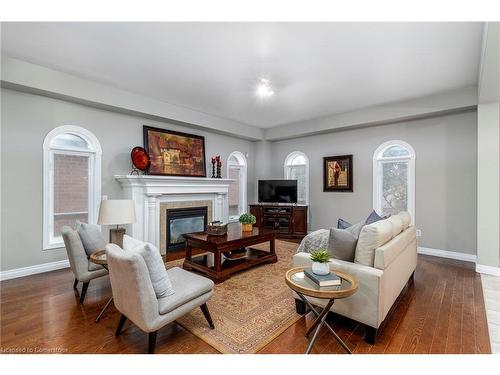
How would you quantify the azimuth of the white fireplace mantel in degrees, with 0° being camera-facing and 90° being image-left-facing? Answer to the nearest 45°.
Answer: approximately 315°

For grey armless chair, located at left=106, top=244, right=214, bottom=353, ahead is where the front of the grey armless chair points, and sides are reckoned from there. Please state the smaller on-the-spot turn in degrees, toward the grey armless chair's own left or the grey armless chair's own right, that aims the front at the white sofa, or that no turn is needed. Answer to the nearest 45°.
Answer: approximately 45° to the grey armless chair's own right

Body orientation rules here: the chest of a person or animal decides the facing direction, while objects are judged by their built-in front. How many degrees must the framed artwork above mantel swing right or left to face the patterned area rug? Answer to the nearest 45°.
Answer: approximately 45° to its right

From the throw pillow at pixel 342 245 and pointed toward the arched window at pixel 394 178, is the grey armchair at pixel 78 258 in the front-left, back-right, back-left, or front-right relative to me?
back-left

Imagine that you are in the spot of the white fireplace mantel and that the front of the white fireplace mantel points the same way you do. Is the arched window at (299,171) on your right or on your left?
on your left

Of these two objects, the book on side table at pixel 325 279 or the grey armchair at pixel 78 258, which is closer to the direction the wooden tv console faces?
the book on side table

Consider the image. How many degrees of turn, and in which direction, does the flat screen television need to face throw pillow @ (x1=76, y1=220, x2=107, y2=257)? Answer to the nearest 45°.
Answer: approximately 45° to its right

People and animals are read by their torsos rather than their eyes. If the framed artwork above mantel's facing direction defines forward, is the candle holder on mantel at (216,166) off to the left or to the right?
on its left

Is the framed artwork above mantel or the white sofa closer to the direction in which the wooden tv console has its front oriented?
the white sofa

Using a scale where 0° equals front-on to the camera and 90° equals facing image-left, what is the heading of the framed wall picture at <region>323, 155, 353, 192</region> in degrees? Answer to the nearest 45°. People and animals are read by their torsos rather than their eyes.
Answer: approximately 45°

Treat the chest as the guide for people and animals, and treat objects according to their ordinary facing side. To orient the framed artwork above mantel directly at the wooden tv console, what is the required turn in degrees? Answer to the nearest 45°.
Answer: approximately 45° to its left
